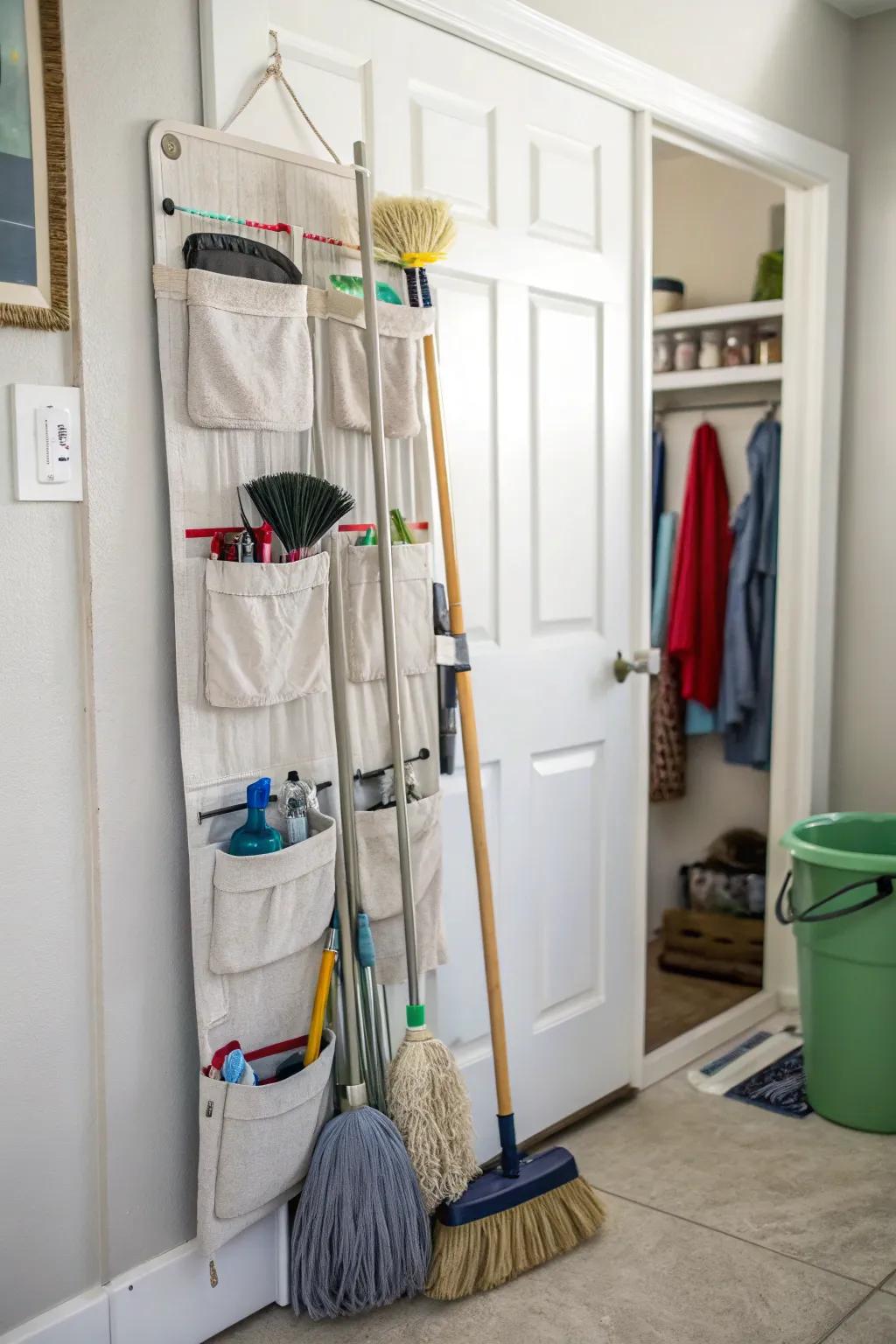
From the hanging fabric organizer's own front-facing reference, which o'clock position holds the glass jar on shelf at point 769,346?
The glass jar on shelf is roughly at 9 o'clock from the hanging fabric organizer.

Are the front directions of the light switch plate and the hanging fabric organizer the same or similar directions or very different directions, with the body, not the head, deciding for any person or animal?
same or similar directions

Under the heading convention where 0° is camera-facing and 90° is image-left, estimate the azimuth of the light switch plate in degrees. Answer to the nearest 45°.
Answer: approximately 315°

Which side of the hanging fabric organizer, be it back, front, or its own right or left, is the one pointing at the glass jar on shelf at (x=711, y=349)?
left

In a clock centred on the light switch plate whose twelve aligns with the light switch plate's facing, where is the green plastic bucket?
The green plastic bucket is roughly at 10 o'clock from the light switch plate.

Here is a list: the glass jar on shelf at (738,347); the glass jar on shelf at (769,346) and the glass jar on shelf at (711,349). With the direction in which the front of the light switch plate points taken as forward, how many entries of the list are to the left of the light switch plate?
3

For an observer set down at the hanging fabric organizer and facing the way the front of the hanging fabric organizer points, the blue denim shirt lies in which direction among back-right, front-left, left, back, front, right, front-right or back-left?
left

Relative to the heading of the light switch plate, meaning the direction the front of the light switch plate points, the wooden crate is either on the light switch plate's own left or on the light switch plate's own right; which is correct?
on the light switch plate's own left

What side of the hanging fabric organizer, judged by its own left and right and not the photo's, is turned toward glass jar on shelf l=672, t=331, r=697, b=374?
left

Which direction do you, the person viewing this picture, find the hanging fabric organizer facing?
facing the viewer and to the right of the viewer

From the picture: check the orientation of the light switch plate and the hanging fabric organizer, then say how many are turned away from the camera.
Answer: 0

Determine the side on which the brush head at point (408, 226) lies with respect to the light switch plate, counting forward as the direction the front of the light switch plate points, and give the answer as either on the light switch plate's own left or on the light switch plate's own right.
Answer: on the light switch plate's own left
